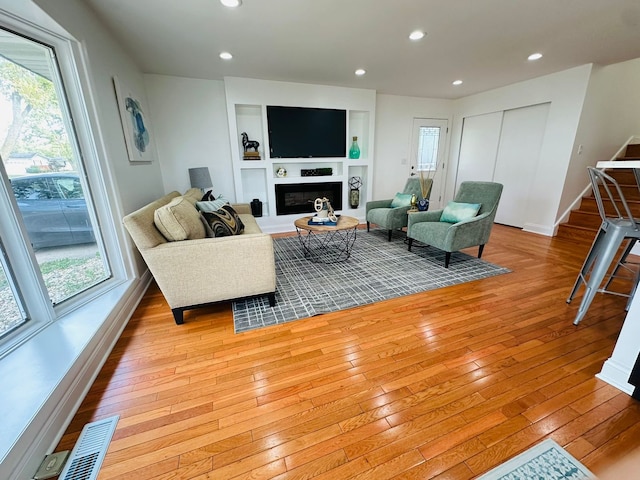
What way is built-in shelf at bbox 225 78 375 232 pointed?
toward the camera

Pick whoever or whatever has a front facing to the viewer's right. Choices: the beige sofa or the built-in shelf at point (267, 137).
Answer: the beige sofa

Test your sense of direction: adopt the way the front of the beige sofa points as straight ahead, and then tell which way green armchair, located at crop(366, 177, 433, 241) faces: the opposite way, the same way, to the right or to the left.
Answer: the opposite way

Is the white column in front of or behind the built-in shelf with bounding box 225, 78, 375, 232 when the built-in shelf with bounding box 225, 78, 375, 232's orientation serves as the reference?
in front

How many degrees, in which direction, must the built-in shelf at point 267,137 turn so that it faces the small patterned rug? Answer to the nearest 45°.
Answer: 0° — it already faces it

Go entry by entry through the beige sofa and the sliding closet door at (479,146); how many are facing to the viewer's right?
1

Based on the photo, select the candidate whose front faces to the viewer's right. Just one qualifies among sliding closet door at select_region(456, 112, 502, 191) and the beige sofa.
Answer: the beige sofa

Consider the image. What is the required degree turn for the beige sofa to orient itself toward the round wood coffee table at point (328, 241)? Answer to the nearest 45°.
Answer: approximately 45° to its left

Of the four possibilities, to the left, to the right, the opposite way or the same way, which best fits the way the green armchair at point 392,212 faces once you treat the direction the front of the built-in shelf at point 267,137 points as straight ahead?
to the right

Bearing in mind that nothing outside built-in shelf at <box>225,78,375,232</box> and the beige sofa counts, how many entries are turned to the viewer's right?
1

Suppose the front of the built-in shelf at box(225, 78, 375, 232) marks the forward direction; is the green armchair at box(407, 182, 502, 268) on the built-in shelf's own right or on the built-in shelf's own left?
on the built-in shelf's own left

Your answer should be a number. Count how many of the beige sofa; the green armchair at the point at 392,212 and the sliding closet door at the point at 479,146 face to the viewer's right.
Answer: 1

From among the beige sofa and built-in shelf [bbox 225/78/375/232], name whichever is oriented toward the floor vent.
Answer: the built-in shelf

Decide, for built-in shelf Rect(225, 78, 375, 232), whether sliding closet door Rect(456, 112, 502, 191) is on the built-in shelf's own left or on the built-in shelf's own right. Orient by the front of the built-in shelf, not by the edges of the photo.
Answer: on the built-in shelf's own left

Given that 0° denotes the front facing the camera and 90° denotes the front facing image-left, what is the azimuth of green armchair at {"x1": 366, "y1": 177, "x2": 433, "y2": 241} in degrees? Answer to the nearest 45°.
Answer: approximately 45°

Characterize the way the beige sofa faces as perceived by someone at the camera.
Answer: facing to the right of the viewer

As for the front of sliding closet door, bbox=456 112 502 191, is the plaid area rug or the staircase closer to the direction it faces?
the plaid area rug
